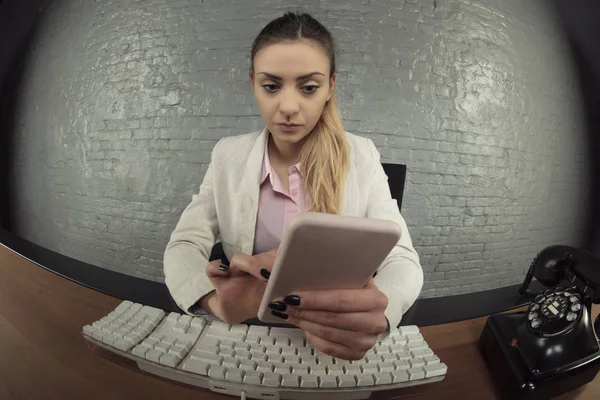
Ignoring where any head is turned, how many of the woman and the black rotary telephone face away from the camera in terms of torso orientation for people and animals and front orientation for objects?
0

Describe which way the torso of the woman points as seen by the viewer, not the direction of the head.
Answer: toward the camera

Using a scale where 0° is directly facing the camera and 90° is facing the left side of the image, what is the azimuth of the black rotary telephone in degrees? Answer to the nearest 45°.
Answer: approximately 45°

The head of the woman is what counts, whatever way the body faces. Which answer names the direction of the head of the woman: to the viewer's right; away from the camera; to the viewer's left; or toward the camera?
toward the camera
